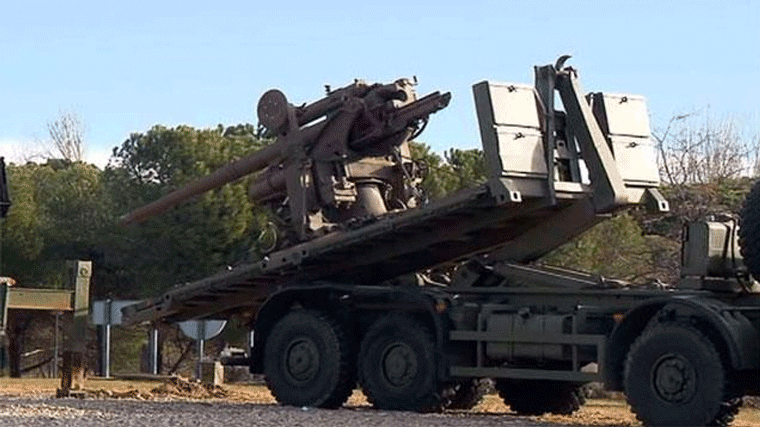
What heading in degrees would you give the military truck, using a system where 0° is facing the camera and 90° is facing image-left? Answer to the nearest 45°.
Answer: approximately 315°

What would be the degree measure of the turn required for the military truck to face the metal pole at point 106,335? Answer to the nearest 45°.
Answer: approximately 180°

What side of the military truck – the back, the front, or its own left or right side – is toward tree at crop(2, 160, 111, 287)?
back

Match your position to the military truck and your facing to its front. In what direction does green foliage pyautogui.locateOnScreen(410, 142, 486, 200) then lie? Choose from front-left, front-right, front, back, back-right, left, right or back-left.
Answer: back-left

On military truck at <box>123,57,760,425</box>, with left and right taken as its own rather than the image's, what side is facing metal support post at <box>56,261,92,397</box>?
back

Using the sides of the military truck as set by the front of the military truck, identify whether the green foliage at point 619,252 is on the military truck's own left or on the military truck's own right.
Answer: on the military truck's own left
